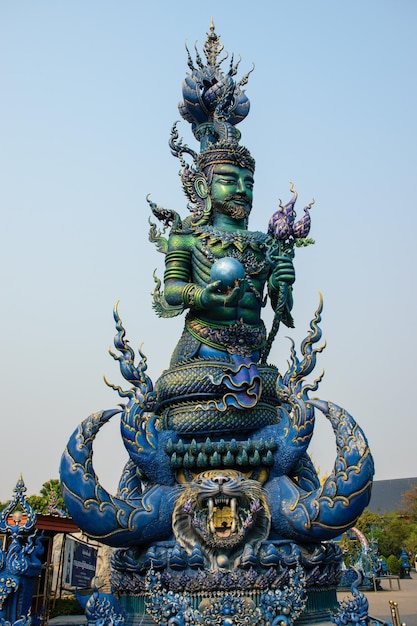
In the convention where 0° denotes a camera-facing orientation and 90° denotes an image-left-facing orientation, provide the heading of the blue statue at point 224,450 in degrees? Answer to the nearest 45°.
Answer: approximately 315°

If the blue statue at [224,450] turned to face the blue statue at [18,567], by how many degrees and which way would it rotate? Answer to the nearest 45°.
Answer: approximately 135° to its right

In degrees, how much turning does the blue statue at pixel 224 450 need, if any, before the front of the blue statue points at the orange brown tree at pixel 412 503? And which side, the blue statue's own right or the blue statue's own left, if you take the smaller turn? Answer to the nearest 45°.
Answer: approximately 135° to the blue statue's own left
